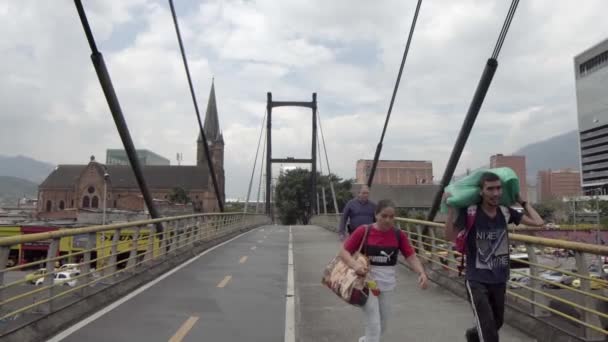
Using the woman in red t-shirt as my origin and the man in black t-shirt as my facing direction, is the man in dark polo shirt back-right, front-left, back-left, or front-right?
back-left

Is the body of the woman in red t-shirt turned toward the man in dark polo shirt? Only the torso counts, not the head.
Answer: no

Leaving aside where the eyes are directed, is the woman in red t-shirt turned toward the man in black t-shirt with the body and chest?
no

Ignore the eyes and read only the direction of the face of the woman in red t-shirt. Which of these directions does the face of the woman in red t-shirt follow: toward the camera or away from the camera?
toward the camera

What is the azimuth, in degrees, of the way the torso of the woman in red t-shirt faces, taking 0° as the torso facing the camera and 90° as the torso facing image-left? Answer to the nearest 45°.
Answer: approximately 0°

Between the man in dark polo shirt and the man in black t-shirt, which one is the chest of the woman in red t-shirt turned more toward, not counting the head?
the man in black t-shirt
